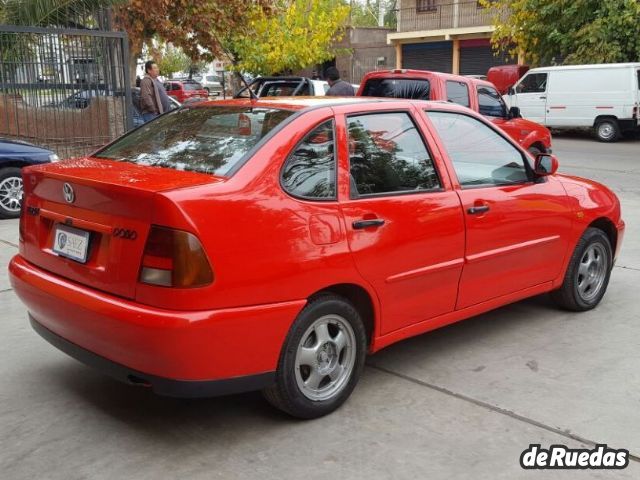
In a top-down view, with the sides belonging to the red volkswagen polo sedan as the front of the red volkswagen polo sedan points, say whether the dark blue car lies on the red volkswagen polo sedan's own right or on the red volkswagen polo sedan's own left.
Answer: on the red volkswagen polo sedan's own left

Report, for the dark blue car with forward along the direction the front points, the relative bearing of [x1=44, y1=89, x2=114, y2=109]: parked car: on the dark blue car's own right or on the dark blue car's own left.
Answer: on the dark blue car's own left

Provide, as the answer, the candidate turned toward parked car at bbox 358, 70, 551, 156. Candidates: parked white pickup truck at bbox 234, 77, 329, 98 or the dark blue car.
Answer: the dark blue car

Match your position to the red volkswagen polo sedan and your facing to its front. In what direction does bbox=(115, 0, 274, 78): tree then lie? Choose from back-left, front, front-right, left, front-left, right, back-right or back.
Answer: front-left

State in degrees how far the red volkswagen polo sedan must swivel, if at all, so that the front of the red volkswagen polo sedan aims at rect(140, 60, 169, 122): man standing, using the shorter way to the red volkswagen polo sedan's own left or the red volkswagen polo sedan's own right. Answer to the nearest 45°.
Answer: approximately 45° to the red volkswagen polo sedan's own left

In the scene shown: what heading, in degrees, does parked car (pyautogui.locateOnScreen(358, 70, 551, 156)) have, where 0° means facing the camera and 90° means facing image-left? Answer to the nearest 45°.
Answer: approximately 225°

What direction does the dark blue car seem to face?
to the viewer's right
